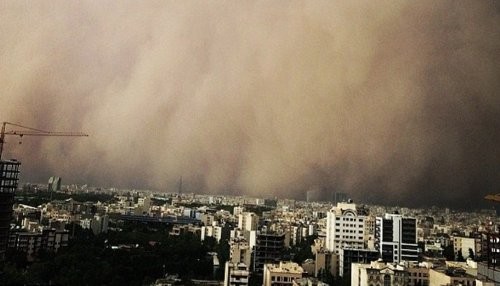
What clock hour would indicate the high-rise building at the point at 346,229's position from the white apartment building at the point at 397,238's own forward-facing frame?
The high-rise building is roughly at 4 o'clock from the white apartment building.

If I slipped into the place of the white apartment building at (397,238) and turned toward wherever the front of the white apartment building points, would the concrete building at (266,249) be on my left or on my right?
on my right

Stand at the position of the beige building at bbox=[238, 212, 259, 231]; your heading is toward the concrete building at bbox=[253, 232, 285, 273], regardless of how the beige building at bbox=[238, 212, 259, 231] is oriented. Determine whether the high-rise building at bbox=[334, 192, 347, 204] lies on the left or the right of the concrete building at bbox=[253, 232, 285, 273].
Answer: left

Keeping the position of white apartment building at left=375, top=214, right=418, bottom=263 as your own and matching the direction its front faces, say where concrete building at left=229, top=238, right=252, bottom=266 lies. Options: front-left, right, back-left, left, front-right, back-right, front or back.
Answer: front-right

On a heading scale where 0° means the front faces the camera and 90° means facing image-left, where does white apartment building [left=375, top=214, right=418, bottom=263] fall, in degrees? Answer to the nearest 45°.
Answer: approximately 0°

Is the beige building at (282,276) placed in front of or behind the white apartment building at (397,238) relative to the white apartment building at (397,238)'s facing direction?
in front

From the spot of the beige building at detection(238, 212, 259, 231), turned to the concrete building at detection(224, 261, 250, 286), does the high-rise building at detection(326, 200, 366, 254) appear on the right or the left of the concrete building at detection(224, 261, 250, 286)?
left

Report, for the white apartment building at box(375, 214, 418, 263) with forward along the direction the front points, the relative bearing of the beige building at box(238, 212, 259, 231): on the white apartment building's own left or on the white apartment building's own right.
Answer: on the white apartment building's own right

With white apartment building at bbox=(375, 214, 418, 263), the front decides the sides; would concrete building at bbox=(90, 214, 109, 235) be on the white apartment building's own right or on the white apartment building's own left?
on the white apartment building's own right

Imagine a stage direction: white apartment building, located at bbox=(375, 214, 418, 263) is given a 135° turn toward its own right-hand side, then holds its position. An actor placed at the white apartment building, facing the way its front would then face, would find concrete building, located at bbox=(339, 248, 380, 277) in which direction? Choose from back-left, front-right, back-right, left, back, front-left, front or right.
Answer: left

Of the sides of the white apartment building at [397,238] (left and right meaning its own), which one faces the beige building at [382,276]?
front

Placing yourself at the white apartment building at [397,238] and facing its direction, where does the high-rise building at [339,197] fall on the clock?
The high-rise building is roughly at 5 o'clock from the white apartment building.

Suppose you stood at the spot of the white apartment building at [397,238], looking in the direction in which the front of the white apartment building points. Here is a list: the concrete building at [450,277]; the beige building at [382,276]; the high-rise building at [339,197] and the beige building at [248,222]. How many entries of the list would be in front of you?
2

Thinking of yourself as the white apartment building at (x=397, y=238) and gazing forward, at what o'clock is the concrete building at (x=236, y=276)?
The concrete building is roughly at 1 o'clock from the white apartment building.

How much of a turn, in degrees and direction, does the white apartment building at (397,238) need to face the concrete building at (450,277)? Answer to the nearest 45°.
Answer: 0° — it already faces it
